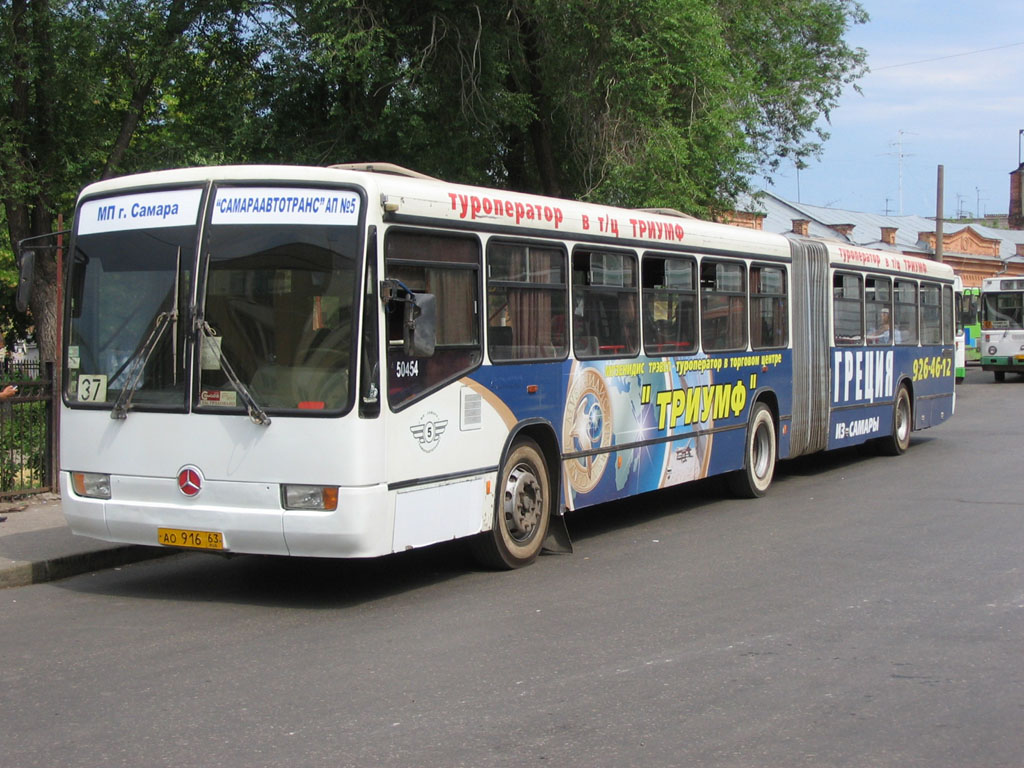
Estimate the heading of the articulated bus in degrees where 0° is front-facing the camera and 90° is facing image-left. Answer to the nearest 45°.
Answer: approximately 45°

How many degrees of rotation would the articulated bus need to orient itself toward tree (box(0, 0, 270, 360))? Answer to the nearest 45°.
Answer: approximately 90° to its right

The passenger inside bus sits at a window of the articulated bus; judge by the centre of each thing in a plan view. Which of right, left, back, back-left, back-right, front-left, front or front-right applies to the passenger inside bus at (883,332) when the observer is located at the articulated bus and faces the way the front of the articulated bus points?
back

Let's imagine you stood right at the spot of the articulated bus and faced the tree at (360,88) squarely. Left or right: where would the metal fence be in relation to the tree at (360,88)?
left
